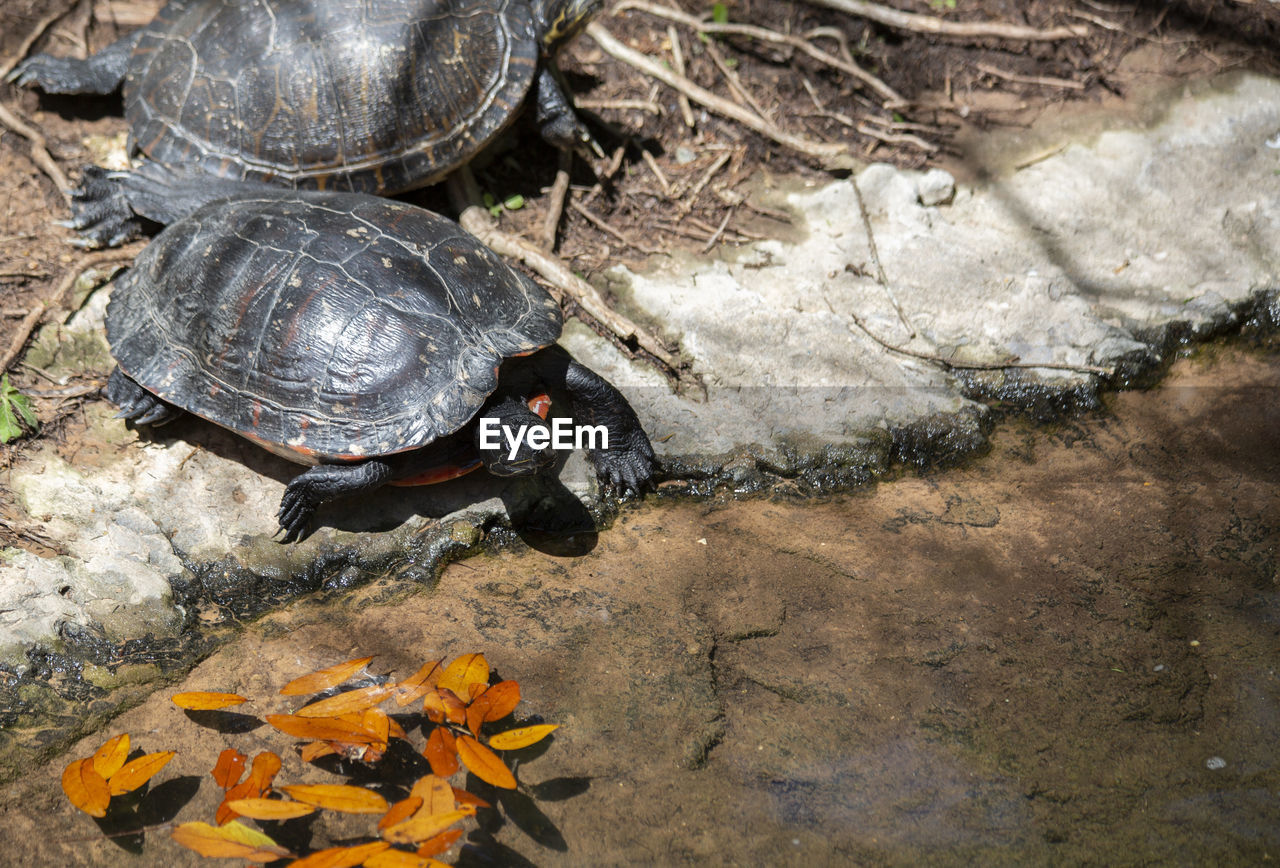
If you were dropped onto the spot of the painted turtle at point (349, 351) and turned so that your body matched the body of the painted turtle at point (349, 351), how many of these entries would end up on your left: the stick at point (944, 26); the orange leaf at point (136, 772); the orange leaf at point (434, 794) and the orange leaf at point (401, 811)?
1

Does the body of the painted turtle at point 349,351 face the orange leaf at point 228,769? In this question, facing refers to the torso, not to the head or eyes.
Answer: no

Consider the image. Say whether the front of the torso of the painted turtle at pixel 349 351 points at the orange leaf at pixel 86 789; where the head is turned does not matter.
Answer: no

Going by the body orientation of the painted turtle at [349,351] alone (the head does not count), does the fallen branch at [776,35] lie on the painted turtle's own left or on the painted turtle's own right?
on the painted turtle's own left

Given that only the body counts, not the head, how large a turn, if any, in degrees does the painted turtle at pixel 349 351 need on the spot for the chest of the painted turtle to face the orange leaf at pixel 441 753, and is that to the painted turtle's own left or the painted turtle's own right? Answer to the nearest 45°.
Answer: approximately 45° to the painted turtle's own right

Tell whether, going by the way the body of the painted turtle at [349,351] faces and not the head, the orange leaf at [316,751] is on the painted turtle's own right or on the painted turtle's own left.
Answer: on the painted turtle's own right

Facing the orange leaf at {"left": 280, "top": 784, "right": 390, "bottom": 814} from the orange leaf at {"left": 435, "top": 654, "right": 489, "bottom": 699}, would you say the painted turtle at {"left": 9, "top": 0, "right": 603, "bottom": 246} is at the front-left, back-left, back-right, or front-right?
back-right

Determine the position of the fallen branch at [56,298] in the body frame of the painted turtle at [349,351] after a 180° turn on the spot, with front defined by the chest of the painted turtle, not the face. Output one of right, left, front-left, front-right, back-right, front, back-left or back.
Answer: front

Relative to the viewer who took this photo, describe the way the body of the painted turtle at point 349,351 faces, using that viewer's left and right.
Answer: facing the viewer and to the right of the viewer

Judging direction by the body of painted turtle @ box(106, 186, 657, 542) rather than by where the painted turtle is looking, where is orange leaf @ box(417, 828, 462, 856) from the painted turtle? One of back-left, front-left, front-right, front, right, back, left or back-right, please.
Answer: front-right

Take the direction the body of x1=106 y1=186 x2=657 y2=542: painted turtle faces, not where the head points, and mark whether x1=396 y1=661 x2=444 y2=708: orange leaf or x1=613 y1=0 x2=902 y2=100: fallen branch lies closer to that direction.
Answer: the orange leaf

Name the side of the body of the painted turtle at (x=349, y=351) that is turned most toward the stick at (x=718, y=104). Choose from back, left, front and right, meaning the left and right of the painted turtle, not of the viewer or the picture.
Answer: left

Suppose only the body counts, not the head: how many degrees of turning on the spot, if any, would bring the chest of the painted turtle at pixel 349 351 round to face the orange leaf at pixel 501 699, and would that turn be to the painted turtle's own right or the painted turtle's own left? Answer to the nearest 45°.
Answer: approximately 45° to the painted turtle's own right

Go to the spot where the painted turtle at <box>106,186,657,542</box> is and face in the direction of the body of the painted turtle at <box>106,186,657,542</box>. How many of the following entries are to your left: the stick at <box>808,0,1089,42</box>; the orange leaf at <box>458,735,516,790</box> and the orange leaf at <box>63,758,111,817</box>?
1

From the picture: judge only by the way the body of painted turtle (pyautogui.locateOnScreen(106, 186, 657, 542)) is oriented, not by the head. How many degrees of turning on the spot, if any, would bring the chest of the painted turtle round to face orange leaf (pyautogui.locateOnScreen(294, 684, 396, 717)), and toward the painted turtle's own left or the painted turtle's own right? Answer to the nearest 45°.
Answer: approximately 45° to the painted turtle's own right

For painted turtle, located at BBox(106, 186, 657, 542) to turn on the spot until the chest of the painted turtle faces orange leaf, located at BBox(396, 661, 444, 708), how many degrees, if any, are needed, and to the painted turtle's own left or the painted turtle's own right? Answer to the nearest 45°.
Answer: approximately 45° to the painted turtle's own right

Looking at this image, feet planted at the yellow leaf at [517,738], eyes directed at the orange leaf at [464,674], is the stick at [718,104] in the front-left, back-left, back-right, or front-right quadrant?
front-right

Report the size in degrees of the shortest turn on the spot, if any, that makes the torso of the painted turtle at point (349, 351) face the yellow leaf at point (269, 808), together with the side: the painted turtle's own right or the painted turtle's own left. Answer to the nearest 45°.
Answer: approximately 45° to the painted turtle's own right

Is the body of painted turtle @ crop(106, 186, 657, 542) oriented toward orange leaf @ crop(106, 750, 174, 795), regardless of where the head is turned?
no
